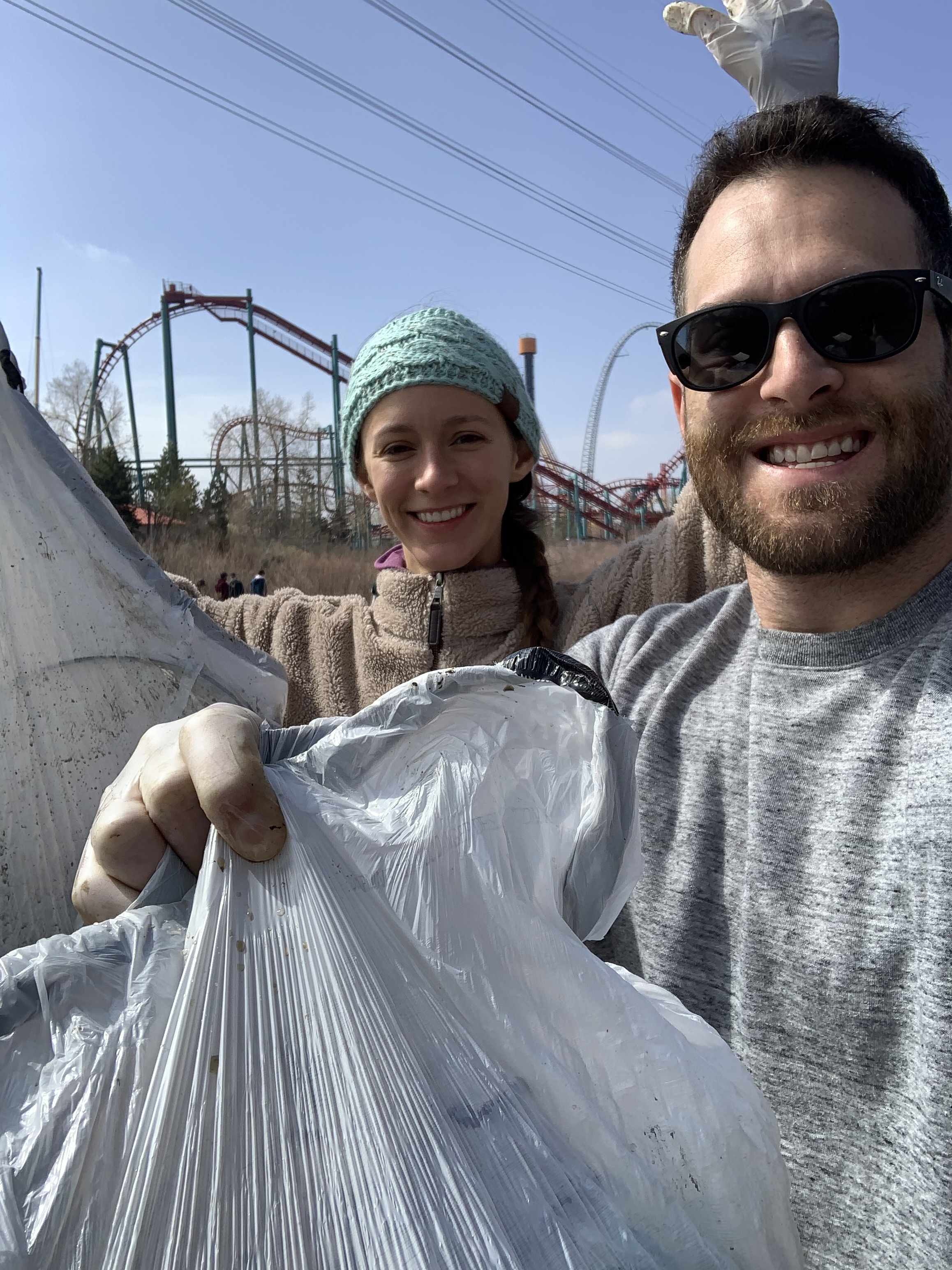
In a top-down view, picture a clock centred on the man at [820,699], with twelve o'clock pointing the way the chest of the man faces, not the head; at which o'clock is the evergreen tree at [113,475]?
The evergreen tree is roughly at 5 o'clock from the man.

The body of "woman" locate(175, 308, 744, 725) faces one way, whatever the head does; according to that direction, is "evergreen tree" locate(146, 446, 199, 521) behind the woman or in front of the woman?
behind

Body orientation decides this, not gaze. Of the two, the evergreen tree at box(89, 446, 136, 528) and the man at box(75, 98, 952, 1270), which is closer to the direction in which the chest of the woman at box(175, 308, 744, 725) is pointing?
the man

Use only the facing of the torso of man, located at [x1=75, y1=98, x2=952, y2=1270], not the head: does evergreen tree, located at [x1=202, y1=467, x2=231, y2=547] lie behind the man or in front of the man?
behind

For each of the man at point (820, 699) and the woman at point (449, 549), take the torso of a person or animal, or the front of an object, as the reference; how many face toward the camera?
2

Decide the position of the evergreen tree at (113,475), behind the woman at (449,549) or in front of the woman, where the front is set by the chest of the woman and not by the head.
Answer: behind

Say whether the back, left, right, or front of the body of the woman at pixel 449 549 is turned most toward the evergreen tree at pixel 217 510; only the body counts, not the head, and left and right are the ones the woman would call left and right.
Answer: back

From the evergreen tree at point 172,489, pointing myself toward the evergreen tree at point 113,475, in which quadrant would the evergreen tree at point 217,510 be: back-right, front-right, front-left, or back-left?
back-left
